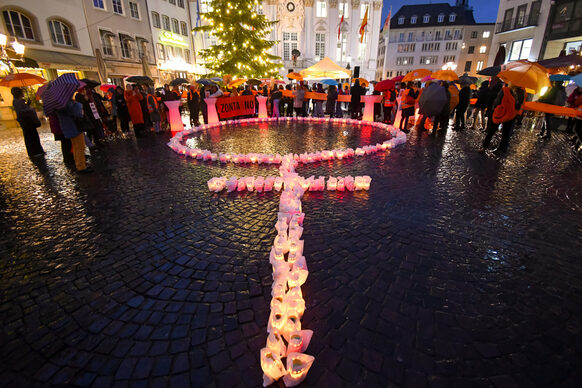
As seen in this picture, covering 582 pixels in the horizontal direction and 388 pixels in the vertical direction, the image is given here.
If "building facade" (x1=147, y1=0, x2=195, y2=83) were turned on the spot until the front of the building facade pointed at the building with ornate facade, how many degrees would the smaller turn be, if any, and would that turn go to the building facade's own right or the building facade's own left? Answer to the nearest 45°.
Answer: approximately 45° to the building facade's own left

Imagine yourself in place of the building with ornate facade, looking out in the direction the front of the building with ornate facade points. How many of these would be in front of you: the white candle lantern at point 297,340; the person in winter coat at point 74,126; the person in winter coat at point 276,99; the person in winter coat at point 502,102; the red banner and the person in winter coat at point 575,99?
6

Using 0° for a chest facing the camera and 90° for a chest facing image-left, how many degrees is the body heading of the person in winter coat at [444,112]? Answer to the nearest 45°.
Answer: approximately 180°

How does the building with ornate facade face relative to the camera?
toward the camera

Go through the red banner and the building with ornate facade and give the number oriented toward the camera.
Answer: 2

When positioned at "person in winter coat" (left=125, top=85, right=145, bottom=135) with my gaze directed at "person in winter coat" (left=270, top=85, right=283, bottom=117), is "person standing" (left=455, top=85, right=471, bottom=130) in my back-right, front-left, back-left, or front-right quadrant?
front-right

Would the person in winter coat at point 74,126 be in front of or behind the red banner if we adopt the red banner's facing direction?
in front

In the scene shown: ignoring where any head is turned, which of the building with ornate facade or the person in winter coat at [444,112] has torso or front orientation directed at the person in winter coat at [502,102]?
the building with ornate facade

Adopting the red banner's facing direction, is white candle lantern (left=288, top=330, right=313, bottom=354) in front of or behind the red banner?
in front

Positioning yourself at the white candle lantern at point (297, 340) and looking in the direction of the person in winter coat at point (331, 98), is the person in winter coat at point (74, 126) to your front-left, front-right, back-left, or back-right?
front-left

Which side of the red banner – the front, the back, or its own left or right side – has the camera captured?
front

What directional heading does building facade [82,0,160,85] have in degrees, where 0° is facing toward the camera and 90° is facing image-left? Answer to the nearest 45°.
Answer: approximately 315°

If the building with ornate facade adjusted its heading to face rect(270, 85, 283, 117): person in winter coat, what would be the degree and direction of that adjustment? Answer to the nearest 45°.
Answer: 0° — it already faces them
